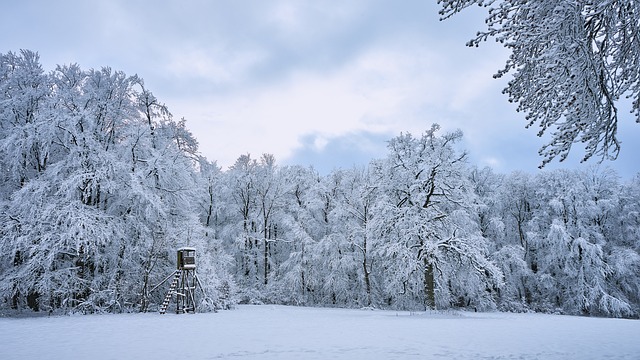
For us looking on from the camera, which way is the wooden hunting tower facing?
facing the viewer and to the right of the viewer

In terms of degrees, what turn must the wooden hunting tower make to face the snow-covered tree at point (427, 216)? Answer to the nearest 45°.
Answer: approximately 45° to its left
